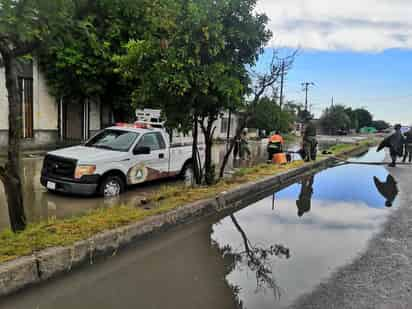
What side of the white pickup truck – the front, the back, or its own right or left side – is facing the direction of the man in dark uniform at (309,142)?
back

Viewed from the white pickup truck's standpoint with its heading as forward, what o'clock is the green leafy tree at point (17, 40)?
The green leafy tree is roughly at 11 o'clock from the white pickup truck.

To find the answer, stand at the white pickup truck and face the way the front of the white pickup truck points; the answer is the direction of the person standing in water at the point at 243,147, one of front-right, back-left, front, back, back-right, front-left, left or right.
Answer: back

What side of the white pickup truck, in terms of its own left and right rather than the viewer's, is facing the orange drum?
back

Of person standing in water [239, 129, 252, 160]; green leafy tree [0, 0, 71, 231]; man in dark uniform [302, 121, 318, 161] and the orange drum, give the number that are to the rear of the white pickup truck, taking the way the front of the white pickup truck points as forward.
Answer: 3

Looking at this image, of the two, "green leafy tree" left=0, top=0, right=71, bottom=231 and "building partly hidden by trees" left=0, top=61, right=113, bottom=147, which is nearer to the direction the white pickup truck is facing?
the green leafy tree

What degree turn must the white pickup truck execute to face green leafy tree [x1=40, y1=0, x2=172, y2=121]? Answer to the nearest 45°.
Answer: approximately 135° to its right

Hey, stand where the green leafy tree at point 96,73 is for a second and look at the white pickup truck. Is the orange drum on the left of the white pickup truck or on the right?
left
